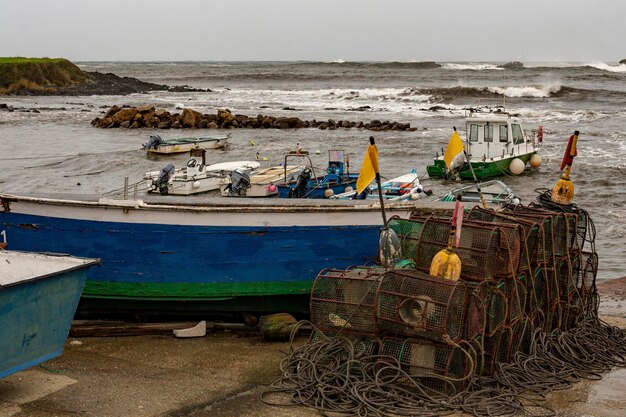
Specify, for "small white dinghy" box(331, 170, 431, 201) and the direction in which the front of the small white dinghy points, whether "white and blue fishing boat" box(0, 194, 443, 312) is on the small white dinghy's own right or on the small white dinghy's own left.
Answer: on the small white dinghy's own right

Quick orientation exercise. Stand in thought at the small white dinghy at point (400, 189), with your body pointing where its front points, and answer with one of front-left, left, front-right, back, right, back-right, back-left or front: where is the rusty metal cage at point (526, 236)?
right

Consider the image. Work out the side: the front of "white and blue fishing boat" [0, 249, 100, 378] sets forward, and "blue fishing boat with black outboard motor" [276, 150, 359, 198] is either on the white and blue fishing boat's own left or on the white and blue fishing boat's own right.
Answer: on the white and blue fishing boat's own left

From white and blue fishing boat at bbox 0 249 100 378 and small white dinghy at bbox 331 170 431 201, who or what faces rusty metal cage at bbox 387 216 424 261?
the white and blue fishing boat

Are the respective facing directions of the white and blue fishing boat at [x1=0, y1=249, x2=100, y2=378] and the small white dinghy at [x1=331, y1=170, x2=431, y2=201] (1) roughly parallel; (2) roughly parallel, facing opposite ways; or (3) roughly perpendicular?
roughly parallel

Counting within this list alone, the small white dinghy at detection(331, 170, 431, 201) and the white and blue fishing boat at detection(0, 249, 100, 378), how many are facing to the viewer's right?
2

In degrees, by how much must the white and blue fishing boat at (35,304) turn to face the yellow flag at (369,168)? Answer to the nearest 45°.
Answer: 0° — it already faces it

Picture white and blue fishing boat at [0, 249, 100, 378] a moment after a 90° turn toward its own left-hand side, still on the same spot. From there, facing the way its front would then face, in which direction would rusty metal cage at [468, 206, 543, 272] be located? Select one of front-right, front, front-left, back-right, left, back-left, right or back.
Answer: right

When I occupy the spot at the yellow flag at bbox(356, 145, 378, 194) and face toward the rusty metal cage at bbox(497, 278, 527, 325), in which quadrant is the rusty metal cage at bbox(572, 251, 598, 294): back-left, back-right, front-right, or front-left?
front-left

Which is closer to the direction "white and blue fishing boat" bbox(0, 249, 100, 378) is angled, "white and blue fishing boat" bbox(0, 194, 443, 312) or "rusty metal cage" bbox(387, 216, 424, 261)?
the rusty metal cage

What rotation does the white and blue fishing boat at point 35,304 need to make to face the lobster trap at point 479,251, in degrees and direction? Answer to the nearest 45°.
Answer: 0° — it already faces it

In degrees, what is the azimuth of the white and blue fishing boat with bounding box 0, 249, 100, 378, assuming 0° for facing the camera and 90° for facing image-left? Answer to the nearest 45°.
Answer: approximately 270°
